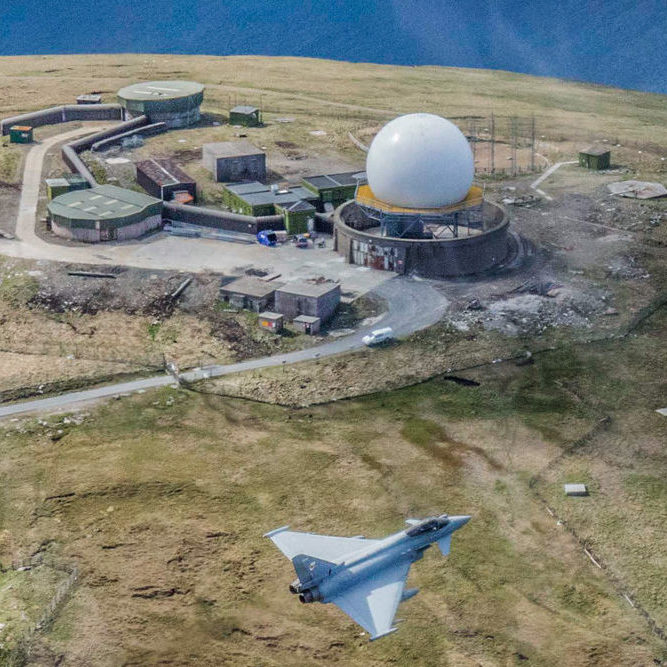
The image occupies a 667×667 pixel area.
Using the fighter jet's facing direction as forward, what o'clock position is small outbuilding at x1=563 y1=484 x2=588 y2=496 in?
The small outbuilding is roughly at 12 o'clock from the fighter jet.

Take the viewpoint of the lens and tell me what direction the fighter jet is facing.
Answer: facing away from the viewer and to the right of the viewer
